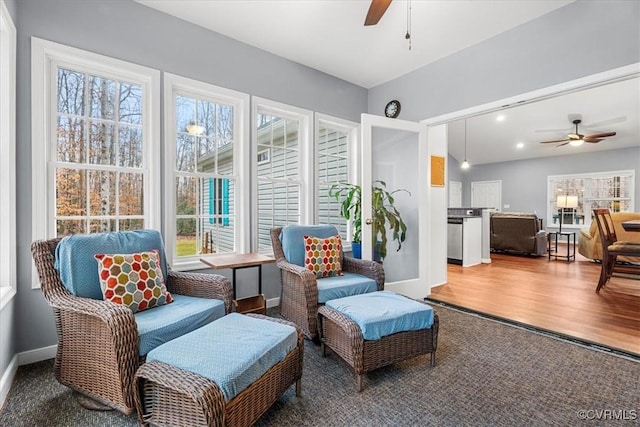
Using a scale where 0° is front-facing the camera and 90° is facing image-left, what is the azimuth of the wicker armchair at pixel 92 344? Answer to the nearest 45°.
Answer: approximately 315°

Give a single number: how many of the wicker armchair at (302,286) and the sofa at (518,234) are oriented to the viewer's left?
0

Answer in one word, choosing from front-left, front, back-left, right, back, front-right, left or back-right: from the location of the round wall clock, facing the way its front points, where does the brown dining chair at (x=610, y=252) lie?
back-left

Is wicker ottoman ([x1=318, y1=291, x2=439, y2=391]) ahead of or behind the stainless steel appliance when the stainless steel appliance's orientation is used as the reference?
ahead

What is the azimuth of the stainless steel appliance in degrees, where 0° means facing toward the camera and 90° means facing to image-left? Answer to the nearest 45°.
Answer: approximately 45°

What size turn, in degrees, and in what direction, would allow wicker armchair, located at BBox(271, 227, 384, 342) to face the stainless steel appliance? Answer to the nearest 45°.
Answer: approximately 90° to its left

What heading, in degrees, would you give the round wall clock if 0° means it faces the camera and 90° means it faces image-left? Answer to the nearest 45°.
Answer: approximately 45°

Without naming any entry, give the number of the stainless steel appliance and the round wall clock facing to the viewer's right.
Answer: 0

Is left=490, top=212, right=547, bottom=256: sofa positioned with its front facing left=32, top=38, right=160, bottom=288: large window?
no

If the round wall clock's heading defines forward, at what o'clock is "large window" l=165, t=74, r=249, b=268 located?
The large window is roughly at 12 o'clock from the round wall clock.

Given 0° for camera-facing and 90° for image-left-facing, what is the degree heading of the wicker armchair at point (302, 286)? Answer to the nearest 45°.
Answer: approximately 315°

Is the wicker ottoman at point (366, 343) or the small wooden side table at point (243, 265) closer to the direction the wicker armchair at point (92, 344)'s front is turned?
the wicker ottoman

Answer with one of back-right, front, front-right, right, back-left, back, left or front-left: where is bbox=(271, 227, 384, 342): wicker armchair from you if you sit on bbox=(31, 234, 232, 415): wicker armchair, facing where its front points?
front-left

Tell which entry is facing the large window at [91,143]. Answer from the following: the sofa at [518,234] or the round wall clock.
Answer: the round wall clock

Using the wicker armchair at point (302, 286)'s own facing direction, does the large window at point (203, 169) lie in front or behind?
behind
